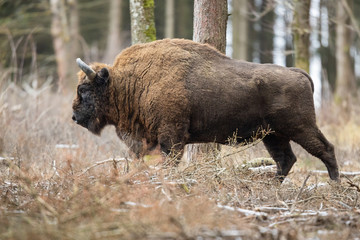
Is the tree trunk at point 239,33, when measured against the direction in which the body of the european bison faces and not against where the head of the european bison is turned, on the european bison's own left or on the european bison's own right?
on the european bison's own right

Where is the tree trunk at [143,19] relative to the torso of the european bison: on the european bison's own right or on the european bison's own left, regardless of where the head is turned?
on the european bison's own right

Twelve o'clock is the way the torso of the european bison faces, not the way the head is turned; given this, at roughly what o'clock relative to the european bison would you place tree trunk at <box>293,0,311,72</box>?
The tree trunk is roughly at 4 o'clock from the european bison.

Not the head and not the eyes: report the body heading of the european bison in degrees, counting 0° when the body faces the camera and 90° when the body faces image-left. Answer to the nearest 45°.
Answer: approximately 90°

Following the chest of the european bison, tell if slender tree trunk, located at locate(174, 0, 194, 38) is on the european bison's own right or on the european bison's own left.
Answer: on the european bison's own right

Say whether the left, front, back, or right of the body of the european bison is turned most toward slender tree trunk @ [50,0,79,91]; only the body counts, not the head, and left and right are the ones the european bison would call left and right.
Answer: right
